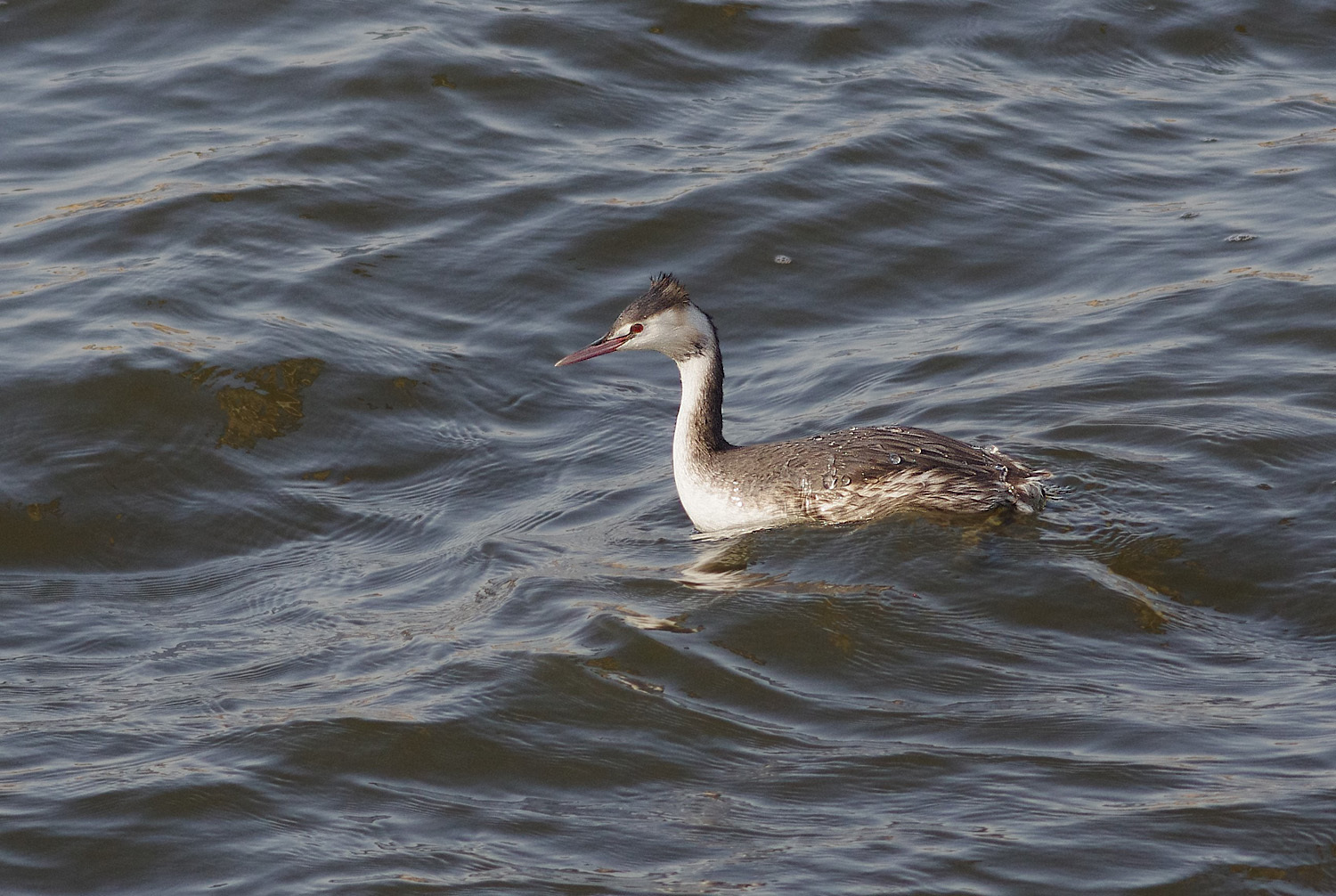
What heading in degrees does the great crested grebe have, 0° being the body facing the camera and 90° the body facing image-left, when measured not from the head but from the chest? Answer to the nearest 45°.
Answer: approximately 90°
